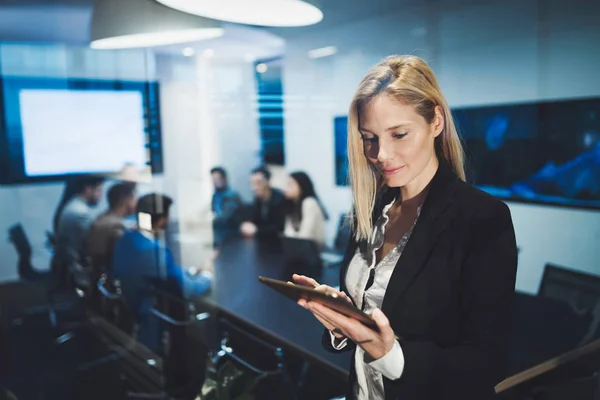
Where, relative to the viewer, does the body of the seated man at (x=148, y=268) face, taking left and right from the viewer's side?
facing away from the viewer and to the right of the viewer

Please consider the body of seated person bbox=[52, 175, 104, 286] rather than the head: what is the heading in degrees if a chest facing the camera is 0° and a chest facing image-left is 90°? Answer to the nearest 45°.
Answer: approximately 270°

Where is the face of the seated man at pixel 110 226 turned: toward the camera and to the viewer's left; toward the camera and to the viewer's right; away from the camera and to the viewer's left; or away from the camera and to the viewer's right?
away from the camera and to the viewer's right

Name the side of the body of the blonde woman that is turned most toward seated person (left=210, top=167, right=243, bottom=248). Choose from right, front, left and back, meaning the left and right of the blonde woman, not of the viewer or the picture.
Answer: right

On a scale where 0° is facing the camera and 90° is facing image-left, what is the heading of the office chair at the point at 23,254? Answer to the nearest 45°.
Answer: approximately 270°

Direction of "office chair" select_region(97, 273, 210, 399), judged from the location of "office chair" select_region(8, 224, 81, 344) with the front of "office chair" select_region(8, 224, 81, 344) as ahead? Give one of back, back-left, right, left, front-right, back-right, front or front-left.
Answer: front-right

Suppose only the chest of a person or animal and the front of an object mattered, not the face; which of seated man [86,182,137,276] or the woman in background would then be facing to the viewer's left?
the woman in background

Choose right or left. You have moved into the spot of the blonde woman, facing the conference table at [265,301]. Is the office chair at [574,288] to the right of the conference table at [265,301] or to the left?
right
